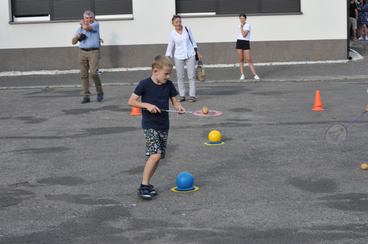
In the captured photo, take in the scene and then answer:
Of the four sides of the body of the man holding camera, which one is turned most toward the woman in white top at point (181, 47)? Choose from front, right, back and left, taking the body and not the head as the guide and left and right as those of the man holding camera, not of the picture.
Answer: left

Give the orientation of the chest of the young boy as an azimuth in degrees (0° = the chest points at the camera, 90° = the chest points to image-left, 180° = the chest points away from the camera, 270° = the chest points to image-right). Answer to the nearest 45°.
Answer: approximately 315°

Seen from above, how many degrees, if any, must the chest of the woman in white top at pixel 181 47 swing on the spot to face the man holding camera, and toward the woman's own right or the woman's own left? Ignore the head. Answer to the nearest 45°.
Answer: approximately 90° to the woman's own right

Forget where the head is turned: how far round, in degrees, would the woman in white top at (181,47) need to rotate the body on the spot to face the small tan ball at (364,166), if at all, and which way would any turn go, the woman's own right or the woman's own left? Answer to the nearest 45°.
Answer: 0° — they already face it

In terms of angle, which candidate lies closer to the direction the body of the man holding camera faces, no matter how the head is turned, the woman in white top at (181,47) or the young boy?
the young boy

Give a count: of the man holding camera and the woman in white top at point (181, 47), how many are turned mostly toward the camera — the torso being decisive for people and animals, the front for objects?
2

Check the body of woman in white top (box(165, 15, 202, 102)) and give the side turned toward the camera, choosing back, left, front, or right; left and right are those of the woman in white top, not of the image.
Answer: front

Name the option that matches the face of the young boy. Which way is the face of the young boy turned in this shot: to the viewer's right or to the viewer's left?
to the viewer's right

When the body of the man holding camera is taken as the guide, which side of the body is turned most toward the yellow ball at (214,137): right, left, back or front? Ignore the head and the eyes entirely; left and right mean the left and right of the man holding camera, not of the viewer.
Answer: front

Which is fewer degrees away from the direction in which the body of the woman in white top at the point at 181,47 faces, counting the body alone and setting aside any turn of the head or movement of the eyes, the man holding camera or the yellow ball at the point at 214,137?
the yellow ball

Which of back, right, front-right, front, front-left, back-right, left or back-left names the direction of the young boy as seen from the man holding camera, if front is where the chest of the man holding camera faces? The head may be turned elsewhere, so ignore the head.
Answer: front

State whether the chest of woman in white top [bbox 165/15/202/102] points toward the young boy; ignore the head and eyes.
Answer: yes

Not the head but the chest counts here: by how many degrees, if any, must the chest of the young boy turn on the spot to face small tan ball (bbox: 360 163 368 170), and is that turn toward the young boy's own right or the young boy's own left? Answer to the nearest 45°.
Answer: approximately 45° to the young boy's own left

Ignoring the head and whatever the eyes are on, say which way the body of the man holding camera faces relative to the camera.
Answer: toward the camera
